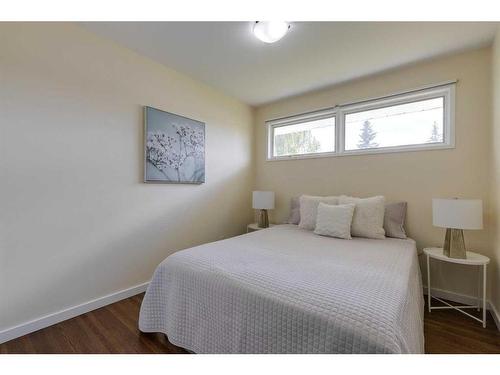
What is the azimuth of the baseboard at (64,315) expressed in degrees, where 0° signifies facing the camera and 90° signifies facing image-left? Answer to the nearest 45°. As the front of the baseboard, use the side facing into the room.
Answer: approximately 315°

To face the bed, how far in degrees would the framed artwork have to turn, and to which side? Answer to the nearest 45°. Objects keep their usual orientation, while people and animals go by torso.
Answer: approximately 45° to its right

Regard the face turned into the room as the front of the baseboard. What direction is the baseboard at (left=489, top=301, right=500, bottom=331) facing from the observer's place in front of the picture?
facing to the left of the viewer

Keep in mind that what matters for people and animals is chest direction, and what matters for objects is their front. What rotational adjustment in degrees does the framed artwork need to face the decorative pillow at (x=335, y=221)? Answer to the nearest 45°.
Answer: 0° — it already faces it

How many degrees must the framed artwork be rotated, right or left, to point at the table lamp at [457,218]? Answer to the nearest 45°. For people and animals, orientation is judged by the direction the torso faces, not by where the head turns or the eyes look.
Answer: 0° — it already faces it

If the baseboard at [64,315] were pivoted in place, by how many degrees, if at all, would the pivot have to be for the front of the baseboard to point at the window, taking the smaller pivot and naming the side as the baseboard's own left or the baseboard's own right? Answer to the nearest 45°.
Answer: approximately 45° to the baseboard's own left

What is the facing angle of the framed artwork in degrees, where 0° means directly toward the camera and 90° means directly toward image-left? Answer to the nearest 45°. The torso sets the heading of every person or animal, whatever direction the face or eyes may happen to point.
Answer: approximately 315°

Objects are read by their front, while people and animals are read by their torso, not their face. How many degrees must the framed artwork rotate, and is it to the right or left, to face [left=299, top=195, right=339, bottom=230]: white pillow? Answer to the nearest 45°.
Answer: approximately 45° to its left

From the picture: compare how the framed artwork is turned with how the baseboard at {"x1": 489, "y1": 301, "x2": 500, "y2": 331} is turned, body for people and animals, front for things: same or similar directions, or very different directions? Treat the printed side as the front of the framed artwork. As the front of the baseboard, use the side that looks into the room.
very different directions
